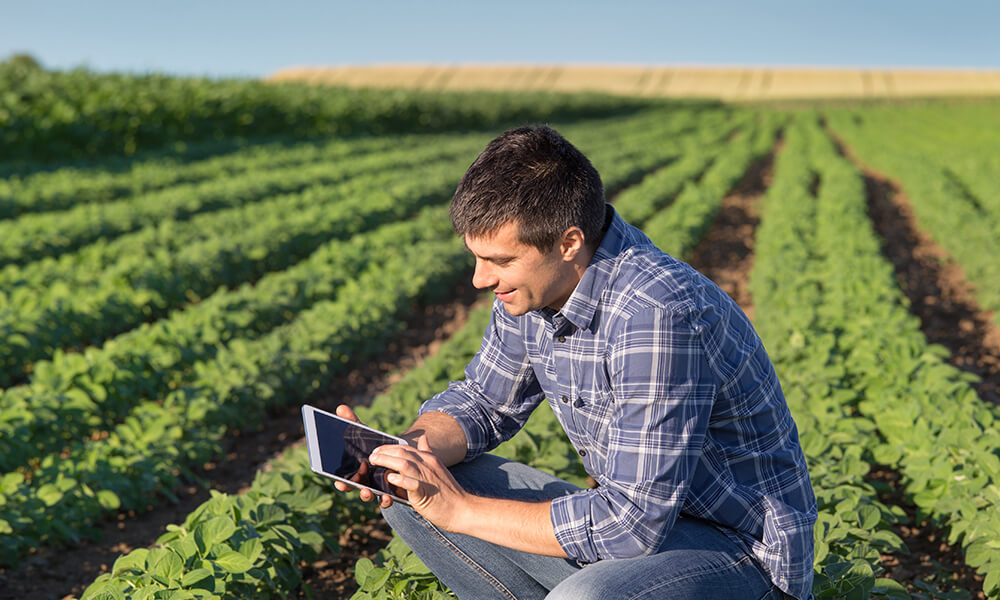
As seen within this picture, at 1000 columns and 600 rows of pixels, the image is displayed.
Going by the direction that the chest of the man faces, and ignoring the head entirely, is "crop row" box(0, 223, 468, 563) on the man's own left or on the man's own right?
on the man's own right

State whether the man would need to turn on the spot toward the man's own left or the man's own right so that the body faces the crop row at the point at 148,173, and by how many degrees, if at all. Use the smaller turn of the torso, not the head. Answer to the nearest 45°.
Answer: approximately 90° to the man's own right

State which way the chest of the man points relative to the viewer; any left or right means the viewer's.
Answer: facing the viewer and to the left of the viewer

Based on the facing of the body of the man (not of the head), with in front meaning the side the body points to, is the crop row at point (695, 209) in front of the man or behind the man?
behind

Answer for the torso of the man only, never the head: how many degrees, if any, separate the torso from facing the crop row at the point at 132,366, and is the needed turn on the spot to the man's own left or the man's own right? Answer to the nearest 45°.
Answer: approximately 90° to the man's own right

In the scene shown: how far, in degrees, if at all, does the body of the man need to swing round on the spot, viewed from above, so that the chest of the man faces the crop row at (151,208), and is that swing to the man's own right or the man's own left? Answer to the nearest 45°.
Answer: approximately 90° to the man's own right

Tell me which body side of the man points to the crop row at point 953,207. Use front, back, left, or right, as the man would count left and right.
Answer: back

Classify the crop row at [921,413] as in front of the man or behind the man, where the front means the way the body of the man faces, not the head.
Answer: behind
